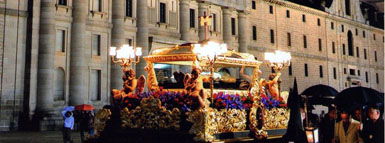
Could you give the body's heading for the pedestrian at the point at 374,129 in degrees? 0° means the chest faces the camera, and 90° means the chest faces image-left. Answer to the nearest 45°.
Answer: approximately 45°

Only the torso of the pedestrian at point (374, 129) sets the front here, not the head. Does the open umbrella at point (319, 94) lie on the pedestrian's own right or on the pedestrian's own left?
on the pedestrian's own right

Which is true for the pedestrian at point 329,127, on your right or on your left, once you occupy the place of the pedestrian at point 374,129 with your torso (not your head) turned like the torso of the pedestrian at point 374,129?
on your right

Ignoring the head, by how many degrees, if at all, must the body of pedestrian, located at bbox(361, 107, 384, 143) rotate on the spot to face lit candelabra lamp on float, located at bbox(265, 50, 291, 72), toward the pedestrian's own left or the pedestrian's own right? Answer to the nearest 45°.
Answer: approximately 90° to the pedestrian's own right
